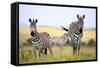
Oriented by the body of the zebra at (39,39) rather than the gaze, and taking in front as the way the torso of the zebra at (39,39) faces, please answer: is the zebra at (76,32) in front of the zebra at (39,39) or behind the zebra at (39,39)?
behind

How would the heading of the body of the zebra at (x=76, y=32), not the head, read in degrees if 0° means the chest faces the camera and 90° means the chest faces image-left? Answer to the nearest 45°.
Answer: approximately 315°

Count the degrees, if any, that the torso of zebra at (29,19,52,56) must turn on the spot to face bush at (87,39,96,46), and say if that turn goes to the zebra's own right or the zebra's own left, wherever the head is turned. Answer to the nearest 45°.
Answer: approximately 135° to the zebra's own left

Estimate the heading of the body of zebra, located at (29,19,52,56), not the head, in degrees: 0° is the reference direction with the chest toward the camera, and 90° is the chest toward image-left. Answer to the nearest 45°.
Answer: approximately 45°

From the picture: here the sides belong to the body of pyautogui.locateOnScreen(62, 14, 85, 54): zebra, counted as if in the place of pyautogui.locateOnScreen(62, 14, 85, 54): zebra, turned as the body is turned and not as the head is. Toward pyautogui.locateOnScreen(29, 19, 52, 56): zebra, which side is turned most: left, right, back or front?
right

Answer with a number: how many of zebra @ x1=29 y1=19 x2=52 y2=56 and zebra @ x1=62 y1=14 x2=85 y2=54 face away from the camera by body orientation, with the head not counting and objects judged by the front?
0
